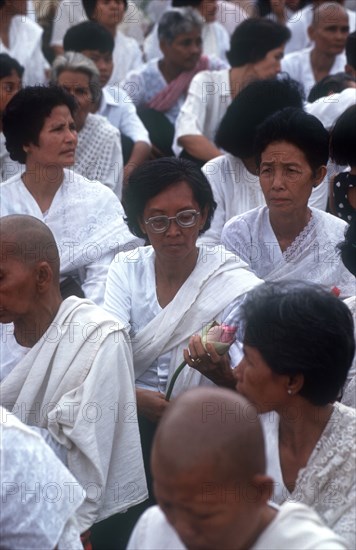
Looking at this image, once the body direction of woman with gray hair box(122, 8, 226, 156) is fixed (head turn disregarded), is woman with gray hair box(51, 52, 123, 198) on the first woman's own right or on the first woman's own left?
on the first woman's own right

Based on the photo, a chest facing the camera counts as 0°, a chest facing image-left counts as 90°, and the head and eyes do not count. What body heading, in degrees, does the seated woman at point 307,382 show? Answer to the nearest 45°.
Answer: approximately 45°

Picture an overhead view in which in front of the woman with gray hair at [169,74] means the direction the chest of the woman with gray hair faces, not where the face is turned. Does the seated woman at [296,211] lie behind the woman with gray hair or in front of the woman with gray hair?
in front

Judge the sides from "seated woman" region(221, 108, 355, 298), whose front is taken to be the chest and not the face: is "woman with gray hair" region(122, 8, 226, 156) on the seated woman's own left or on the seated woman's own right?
on the seated woman's own right

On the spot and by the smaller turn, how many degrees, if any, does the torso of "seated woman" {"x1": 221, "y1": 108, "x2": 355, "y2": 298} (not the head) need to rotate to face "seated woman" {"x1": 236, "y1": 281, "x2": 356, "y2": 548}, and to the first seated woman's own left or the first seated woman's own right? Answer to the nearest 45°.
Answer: approximately 45° to the first seated woman's own left

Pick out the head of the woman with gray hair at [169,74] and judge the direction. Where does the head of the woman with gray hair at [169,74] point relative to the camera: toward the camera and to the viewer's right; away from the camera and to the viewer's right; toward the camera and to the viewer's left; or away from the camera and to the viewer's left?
toward the camera and to the viewer's right

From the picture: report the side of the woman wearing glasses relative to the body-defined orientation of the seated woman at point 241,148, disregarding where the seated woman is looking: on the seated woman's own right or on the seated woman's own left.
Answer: on the seated woman's own right

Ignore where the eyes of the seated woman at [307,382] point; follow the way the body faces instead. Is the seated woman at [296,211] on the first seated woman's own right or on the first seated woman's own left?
on the first seated woman's own right

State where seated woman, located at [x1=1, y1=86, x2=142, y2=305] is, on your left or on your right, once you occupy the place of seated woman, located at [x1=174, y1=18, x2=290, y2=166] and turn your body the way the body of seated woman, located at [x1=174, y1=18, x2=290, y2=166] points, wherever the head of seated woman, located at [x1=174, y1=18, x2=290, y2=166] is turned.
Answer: on your right
